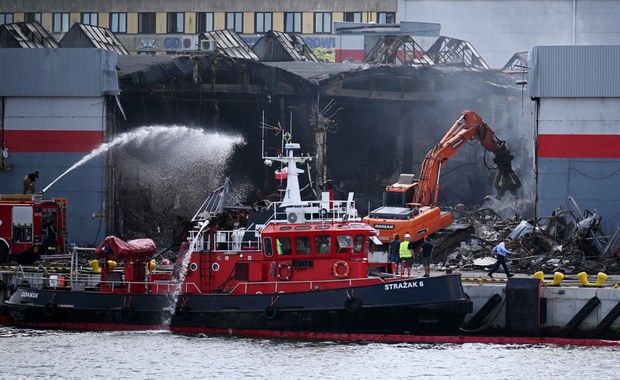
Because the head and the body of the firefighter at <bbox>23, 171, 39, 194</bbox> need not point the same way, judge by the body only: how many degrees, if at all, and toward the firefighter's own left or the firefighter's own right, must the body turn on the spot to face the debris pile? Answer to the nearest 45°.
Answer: approximately 45° to the firefighter's own right

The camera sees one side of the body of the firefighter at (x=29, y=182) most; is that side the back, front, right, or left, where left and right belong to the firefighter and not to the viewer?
right
